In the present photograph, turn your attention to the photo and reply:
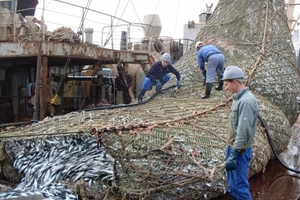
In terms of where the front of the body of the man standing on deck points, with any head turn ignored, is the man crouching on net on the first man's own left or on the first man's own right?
on the first man's own right

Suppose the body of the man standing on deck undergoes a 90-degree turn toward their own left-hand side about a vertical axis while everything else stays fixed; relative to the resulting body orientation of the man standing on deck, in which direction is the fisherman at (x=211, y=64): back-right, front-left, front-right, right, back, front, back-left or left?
back

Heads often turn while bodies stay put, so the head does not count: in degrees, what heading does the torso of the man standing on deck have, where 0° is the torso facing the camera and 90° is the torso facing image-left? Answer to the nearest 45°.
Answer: approximately 90°
